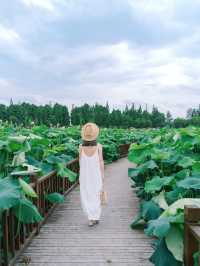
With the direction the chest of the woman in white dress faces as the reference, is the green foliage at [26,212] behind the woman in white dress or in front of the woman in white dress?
behind

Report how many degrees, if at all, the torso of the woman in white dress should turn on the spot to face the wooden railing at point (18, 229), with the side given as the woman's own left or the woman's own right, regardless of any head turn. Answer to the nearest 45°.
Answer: approximately 135° to the woman's own left

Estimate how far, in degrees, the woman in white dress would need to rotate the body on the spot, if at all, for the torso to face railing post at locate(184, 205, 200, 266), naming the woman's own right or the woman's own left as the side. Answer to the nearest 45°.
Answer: approximately 180°

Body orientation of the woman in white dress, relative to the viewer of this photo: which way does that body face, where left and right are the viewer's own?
facing away from the viewer
